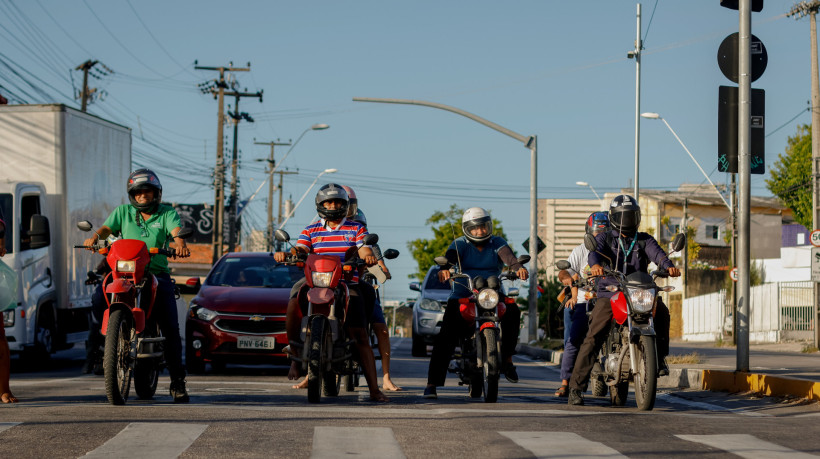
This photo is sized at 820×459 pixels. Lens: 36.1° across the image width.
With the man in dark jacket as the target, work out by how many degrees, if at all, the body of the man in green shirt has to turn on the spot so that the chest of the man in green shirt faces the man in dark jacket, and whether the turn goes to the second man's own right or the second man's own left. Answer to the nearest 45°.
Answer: approximately 90° to the second man's own left

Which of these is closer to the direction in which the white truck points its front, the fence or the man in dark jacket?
the man in dark jacket

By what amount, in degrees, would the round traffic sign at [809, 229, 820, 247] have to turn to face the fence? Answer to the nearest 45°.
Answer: approximately 180°

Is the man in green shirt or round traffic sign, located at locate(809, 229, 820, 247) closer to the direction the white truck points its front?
the man in green shirt

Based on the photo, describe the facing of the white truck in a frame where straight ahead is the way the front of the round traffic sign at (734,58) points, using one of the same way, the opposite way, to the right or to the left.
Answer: the opposite way

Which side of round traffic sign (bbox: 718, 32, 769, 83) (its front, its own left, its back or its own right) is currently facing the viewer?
back

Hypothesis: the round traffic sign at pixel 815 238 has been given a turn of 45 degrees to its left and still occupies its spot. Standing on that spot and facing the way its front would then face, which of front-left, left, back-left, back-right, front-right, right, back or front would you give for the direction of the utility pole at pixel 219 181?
back
